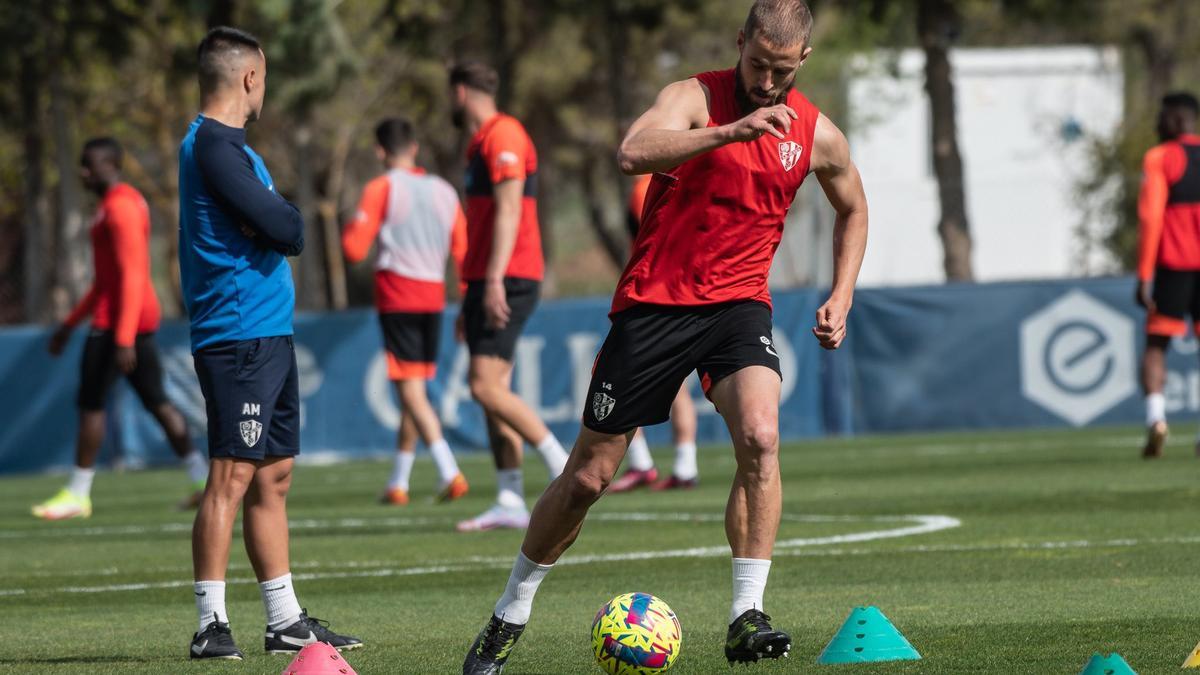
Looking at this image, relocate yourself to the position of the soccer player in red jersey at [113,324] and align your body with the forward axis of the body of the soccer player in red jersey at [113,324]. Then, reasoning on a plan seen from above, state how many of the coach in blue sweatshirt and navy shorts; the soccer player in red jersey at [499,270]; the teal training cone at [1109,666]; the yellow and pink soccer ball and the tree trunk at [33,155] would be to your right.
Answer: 1

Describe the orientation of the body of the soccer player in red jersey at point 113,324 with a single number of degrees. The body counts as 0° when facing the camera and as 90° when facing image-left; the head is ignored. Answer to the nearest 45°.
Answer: approximately 90°

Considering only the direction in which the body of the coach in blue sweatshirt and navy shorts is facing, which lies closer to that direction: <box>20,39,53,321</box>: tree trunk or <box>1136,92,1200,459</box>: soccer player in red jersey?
the soccer player in red jersey

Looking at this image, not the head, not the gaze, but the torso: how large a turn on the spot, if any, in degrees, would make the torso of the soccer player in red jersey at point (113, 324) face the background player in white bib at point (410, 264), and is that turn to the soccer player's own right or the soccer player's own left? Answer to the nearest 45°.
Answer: approximately 180°

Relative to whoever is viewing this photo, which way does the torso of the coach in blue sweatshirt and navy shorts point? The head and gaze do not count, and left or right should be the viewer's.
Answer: facing to the right of the viewer

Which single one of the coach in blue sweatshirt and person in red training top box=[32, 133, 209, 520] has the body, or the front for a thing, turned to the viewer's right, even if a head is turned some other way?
the coach in blue sweatshirt and navy shorts
